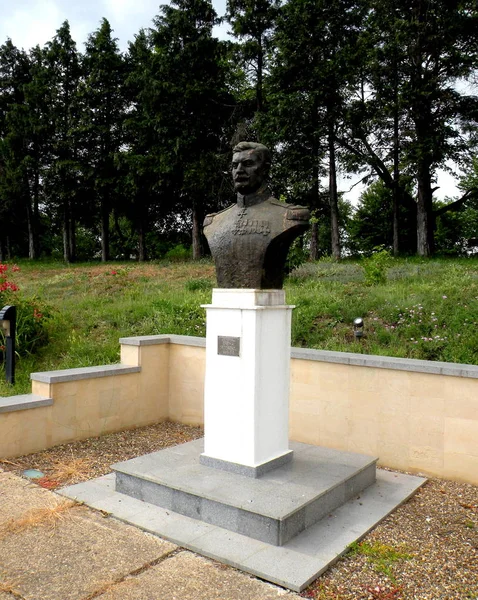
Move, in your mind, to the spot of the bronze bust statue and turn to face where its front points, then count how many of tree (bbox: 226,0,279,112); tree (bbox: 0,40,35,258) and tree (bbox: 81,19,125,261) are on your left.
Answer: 0

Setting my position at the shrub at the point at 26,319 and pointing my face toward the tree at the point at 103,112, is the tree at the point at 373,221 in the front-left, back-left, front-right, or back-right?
front-right

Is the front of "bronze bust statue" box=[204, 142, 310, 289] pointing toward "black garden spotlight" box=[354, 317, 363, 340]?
no

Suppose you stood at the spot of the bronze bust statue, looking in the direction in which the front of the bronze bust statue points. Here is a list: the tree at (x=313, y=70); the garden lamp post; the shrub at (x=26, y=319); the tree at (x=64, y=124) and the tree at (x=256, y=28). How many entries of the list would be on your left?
0

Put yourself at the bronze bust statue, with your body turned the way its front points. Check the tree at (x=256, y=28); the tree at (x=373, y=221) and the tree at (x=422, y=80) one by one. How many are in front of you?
0

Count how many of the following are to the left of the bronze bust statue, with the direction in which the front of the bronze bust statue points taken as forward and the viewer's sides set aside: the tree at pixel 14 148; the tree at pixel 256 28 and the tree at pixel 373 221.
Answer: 0

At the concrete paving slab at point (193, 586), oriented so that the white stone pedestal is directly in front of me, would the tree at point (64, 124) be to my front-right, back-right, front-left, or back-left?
front-left

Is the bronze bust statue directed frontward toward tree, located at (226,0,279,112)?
no

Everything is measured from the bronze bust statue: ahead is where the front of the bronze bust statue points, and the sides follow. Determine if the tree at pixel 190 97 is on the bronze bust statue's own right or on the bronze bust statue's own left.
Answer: on the bronze bust statue's own right

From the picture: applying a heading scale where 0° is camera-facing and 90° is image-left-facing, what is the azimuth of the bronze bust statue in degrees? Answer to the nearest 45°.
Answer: approximately 45°

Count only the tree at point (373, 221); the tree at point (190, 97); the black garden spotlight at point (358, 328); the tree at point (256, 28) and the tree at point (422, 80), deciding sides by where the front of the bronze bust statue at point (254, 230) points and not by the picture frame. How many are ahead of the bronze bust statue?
0

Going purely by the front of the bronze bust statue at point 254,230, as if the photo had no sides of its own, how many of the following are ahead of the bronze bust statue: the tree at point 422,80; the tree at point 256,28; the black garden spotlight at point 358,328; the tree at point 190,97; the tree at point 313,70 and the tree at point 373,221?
0

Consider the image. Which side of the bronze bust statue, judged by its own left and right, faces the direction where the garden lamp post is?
right

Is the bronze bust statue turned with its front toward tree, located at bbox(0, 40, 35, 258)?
no

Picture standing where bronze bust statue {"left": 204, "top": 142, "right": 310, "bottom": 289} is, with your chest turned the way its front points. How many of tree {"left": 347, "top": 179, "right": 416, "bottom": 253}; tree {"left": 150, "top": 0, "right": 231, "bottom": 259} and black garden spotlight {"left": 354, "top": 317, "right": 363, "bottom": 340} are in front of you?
0

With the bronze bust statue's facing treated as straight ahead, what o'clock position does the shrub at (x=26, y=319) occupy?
The shrub is roughly at 3 o'clock from the bronze bust statue.

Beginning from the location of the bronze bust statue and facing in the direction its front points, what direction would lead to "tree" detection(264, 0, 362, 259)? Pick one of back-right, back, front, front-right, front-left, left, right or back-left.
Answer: back-right
